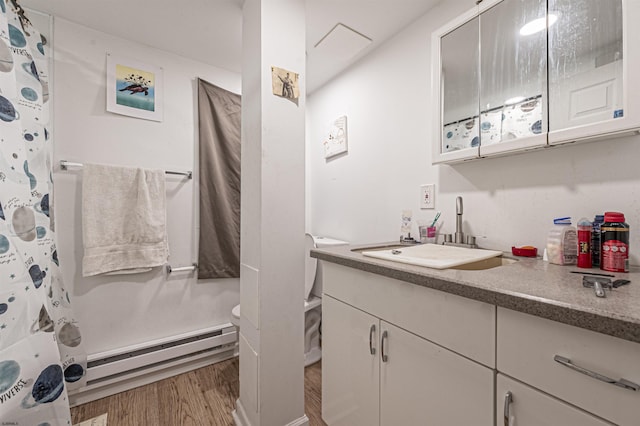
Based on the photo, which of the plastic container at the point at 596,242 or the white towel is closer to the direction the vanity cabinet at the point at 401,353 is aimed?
the white towel

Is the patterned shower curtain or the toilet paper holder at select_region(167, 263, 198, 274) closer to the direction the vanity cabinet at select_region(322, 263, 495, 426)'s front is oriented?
the patterned shower curtain

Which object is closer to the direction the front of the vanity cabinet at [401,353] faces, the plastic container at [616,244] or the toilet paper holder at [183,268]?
the toilet paper holder

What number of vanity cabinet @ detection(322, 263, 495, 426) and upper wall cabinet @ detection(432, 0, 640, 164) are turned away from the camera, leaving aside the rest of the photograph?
0

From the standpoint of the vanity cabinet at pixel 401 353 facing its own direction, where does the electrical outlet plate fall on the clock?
The electrical outlet plate is roughly at 5 o'clock from the vanity cabinet.

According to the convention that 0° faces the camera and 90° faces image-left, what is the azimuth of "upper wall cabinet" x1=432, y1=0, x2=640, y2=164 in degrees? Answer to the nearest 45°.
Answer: approximately 45°
